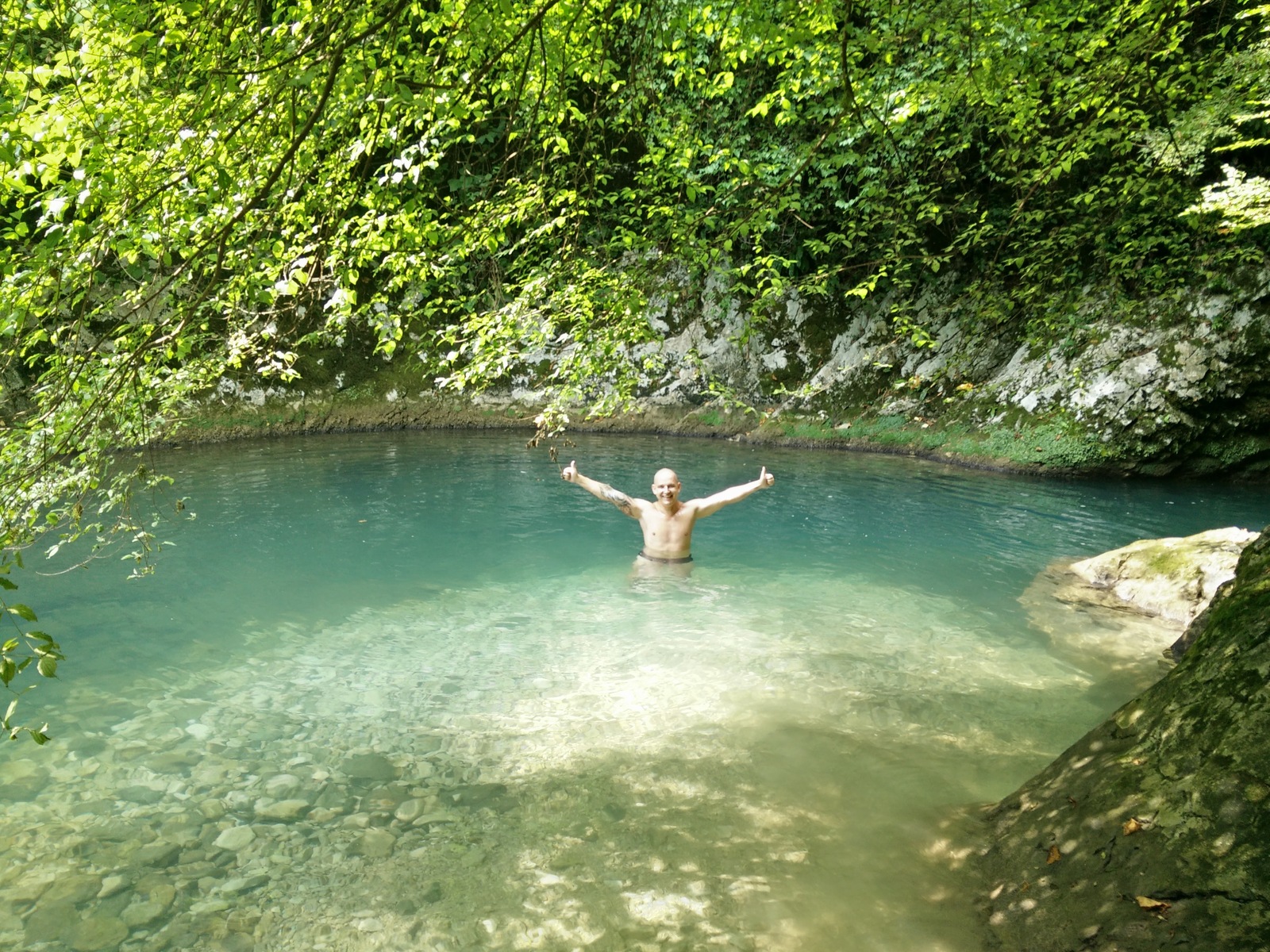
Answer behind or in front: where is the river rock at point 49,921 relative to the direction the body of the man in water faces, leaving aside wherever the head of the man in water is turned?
in front

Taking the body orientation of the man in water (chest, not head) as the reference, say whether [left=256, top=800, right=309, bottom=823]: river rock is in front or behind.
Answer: in front

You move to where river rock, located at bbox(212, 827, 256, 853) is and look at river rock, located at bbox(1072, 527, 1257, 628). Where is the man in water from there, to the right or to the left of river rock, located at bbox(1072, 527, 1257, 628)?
left

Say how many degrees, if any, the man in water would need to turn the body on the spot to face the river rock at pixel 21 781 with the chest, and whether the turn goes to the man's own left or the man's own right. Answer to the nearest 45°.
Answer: approximately 45° to the man's own right

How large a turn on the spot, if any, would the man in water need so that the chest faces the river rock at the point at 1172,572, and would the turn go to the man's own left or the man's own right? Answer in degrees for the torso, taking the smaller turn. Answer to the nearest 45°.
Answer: approximately 90° to the man's own left

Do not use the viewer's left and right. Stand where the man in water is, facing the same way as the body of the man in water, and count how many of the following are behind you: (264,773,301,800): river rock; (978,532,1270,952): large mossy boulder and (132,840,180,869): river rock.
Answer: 0

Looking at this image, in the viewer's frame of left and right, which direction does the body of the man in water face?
facing the viewer

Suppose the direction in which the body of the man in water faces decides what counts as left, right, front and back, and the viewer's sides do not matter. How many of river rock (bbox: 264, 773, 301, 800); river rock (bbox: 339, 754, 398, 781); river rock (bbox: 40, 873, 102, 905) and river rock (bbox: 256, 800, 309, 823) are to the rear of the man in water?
0

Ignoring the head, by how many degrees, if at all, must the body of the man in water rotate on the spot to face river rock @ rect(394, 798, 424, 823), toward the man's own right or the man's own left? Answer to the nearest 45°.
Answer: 0° — they already face it

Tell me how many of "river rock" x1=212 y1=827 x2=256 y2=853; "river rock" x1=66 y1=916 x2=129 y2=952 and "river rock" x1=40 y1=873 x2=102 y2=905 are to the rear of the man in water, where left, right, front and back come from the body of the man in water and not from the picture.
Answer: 0

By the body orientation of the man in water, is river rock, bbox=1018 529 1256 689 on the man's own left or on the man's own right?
on the man's own left

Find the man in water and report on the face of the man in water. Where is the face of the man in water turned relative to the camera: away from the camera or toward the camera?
toward the camera

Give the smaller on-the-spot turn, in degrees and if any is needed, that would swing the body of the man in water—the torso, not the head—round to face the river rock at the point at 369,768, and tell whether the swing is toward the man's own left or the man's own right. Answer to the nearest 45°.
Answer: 0° — they already face it

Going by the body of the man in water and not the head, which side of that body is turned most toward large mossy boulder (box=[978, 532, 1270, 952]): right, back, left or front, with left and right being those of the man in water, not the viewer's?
front
